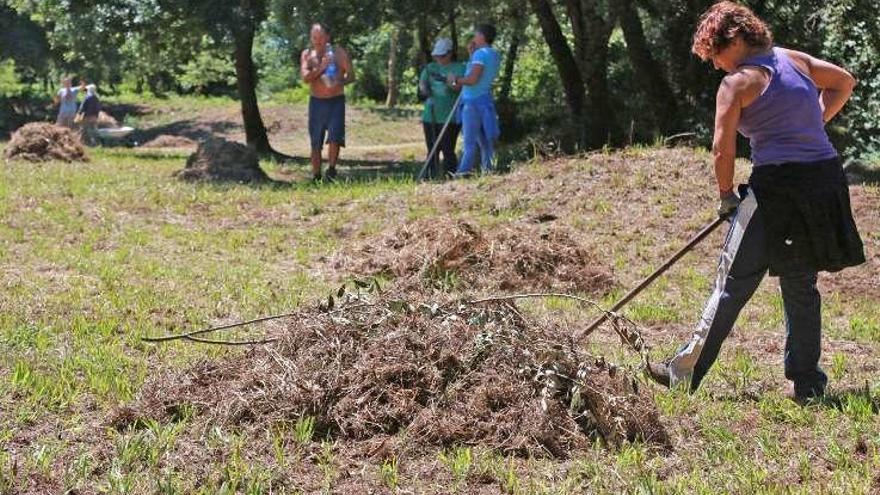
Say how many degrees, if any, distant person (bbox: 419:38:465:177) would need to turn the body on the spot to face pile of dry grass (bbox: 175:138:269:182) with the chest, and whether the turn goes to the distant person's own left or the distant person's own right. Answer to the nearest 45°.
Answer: approximately 90° to the distant person's own right

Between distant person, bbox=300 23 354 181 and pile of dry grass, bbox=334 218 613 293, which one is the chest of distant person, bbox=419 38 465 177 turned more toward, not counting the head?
the pile of dry grass

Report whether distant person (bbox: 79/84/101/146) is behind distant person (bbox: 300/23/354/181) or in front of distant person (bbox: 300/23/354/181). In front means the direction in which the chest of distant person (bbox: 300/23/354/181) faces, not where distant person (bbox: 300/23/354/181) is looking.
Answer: behind

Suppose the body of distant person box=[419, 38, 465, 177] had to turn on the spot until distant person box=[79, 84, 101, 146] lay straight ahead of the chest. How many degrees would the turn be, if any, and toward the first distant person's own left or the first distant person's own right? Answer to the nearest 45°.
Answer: approximately 135° to the first distant person's own right

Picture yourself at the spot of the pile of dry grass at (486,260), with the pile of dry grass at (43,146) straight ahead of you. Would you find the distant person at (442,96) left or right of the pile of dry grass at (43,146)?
right

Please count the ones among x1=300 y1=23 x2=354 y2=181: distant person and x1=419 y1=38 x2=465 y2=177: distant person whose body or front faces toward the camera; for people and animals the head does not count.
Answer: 2

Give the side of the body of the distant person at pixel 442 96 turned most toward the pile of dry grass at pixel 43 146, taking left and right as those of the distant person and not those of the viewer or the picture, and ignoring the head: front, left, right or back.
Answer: right

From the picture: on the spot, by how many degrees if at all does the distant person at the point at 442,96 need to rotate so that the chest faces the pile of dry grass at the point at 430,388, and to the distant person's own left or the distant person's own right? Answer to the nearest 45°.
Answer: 0° — they already face it

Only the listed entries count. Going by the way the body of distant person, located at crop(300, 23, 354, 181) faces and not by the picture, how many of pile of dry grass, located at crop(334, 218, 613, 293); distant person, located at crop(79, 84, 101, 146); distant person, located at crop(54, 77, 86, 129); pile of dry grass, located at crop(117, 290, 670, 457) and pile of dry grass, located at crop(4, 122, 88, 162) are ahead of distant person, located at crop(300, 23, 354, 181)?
2

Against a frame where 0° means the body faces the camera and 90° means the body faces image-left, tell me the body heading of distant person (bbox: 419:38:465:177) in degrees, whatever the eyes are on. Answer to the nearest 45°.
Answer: approximately 0°

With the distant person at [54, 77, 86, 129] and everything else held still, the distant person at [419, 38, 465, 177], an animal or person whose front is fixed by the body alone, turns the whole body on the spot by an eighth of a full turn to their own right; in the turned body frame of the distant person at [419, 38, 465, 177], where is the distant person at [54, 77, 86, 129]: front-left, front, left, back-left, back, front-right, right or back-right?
right

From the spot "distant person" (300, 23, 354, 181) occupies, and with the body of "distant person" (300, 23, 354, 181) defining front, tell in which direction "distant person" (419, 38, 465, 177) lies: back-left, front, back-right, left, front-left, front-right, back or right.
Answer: left

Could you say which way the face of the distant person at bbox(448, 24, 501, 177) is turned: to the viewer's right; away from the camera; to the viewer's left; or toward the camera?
to the viewer's left

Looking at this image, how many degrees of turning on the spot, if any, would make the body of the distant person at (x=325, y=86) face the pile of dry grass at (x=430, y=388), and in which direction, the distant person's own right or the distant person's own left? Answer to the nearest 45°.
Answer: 0° — they already face it
